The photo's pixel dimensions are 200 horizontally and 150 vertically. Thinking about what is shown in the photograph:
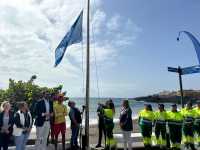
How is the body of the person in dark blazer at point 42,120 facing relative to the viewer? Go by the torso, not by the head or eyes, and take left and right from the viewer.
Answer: facing the viewer and to the right of the viewer

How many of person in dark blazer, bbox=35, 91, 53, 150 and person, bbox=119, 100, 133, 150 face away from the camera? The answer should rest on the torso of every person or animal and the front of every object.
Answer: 0

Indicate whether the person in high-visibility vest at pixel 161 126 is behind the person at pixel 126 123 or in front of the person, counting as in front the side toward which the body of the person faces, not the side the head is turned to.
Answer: behind

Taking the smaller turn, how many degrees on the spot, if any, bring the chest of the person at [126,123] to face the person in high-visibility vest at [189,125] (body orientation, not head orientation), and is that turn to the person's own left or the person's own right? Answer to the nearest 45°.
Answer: approximately 135° to the person's own left

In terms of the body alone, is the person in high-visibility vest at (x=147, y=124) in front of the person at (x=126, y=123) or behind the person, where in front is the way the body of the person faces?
behind

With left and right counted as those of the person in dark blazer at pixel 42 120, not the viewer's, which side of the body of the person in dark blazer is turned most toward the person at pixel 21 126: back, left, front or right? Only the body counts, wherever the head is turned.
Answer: right

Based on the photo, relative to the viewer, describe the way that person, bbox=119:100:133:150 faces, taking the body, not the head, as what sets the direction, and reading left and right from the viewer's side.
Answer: facing the viewer and to the left of the viewer

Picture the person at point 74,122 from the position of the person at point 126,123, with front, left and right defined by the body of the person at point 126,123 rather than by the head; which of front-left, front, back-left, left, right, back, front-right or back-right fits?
front-right
